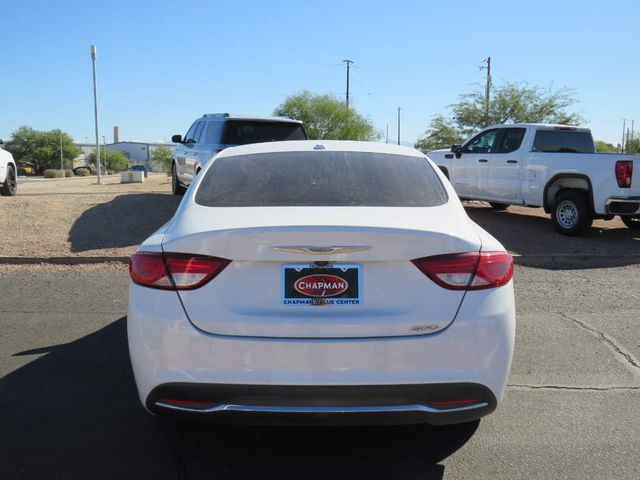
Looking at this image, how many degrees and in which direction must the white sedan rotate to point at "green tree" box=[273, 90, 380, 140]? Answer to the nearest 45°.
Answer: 0° — it already faces it

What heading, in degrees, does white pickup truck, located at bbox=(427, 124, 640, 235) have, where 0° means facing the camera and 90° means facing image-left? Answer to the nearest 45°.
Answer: approximately 135°

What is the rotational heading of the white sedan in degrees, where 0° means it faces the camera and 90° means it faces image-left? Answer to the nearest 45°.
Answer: approximately 180°

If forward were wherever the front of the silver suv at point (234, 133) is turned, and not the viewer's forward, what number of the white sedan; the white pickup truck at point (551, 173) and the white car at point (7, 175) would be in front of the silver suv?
1

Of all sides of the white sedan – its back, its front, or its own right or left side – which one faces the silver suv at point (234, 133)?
front

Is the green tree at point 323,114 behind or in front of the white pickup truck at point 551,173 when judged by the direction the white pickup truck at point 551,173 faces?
in front
